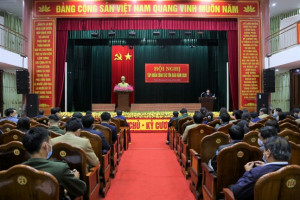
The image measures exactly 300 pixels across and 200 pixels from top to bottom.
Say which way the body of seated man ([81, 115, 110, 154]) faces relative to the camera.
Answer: away from the camera

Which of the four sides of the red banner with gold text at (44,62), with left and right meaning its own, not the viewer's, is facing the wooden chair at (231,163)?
front

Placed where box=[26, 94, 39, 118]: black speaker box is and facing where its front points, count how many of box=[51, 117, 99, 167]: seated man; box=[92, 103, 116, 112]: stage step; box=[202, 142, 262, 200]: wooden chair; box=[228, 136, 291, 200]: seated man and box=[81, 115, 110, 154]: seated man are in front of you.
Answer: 4

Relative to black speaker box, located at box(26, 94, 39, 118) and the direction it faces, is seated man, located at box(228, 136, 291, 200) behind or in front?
in front

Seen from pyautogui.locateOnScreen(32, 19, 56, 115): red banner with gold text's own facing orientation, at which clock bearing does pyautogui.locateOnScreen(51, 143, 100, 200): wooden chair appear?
The wooden chair is roughly at 12 o'clock from the red banner with gold text.

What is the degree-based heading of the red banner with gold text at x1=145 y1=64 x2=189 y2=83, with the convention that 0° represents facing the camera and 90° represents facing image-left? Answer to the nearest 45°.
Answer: approximately 0°

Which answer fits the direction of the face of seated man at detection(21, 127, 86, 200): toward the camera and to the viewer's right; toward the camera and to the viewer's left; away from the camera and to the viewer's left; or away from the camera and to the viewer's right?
away from the camera and to the viewer's right

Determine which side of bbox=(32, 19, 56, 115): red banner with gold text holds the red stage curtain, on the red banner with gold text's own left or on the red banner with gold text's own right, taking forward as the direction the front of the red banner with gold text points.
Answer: on the red banner with gold text's own left

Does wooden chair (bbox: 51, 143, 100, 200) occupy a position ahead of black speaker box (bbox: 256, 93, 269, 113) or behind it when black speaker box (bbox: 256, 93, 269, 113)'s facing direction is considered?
ahead

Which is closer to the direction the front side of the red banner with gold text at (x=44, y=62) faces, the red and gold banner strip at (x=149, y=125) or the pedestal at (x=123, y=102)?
the red and gold banner strip
